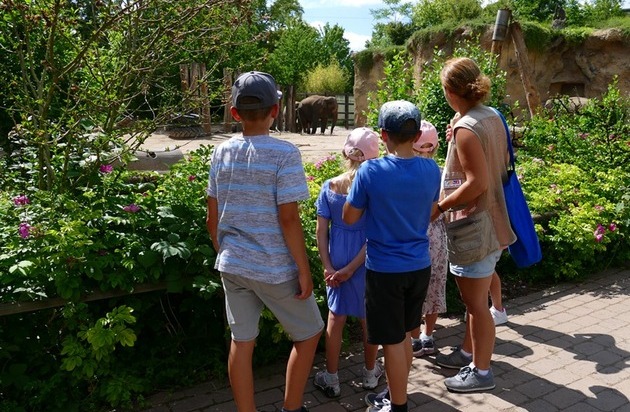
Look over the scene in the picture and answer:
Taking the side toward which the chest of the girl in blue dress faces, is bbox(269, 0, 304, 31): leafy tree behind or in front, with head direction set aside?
in front

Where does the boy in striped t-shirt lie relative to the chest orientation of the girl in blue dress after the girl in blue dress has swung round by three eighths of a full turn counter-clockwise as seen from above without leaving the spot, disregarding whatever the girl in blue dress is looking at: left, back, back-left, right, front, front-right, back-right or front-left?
front

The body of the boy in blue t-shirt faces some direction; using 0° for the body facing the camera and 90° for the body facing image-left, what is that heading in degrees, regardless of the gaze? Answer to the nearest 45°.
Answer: approximately 135°

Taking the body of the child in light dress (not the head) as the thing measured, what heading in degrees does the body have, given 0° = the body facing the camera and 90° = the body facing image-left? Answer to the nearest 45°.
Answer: approximately 135°

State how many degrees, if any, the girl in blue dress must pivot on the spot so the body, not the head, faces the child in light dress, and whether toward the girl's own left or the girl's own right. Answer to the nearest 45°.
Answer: approximately 45° to the girl's own right

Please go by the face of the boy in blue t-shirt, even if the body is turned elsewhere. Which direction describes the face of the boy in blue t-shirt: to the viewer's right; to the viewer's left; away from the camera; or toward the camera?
away from the camera

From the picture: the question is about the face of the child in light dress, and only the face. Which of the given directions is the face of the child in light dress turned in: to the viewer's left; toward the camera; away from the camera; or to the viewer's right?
away from the camera

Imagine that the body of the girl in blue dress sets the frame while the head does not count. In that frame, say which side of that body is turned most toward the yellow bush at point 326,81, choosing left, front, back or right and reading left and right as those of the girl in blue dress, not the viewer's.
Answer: front

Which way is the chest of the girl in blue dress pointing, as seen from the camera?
away from the camera

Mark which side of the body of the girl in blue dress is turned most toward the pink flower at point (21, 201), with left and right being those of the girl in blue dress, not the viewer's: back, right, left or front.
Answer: left

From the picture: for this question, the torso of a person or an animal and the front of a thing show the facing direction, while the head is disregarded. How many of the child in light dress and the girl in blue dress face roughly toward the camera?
0

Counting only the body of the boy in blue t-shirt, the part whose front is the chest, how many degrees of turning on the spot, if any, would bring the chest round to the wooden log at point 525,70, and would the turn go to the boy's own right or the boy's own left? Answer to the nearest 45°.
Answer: approximately 45° to the boy's own right

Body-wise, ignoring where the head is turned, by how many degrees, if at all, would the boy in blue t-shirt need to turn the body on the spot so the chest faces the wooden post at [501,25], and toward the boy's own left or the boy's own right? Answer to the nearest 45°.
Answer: approximately 45° to the boy's own right

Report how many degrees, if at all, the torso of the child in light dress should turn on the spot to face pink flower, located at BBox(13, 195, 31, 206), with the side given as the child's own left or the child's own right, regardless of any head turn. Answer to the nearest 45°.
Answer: approximately 45° to the child's own left

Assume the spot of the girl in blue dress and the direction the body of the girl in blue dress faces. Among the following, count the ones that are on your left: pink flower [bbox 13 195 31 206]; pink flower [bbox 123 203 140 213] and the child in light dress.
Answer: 2

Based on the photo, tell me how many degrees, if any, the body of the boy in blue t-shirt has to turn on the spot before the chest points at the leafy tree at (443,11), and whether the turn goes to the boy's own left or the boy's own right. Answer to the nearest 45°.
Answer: approximately 45° to the boy's own right
